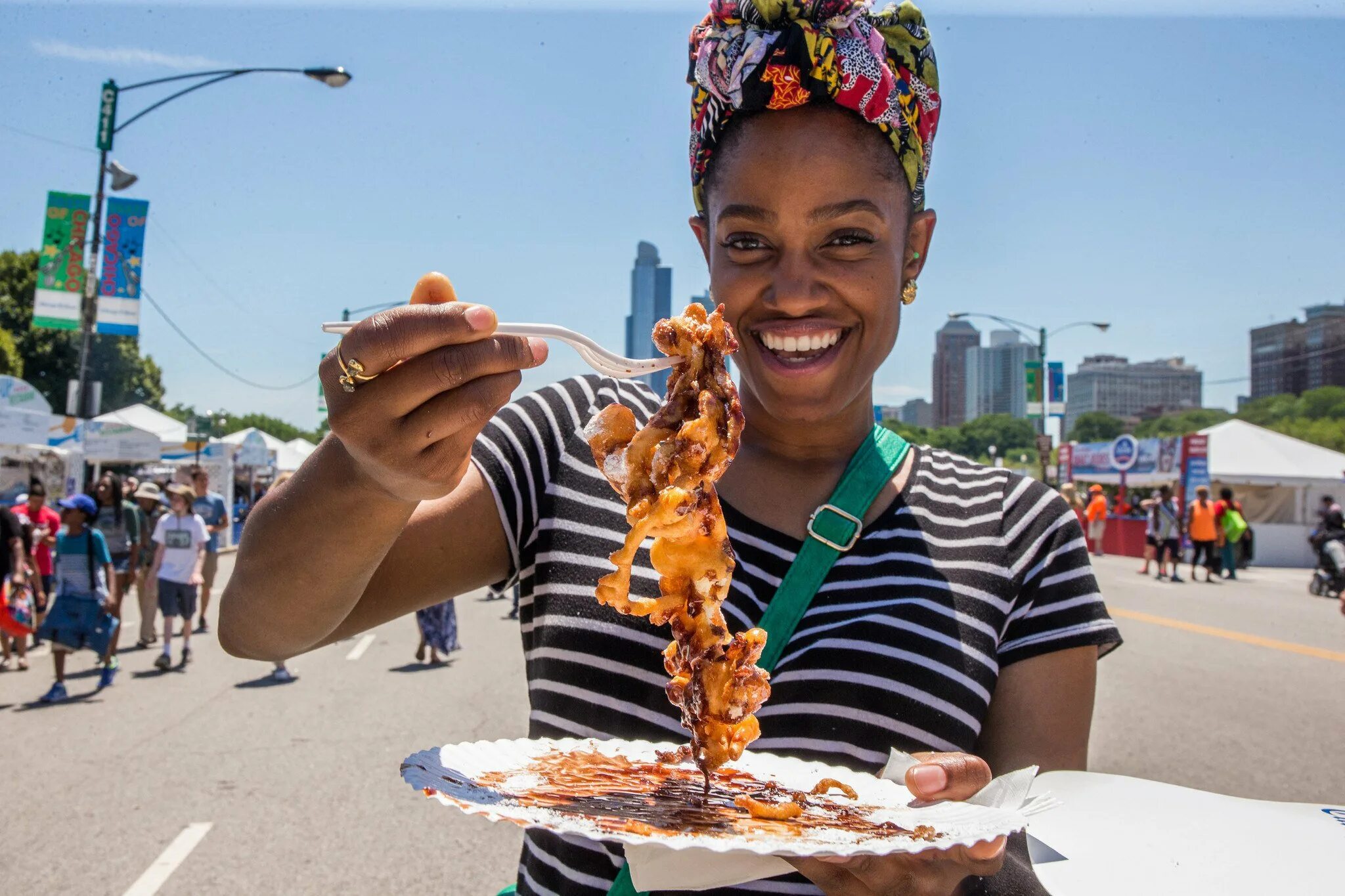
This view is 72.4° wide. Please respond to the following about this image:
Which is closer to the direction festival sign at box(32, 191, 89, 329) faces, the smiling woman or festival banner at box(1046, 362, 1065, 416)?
the smiling woman

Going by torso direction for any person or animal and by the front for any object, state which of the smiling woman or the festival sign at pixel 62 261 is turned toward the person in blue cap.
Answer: the festival sign

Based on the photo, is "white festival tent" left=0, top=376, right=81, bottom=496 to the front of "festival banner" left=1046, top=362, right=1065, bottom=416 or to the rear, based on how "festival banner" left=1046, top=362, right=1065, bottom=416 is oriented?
to the front

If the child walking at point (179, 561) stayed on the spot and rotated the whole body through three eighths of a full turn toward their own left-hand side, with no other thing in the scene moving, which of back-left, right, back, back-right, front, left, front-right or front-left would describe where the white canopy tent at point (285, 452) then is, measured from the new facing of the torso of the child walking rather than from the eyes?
front-left

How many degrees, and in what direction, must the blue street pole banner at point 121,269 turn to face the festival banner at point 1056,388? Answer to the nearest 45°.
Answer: approximately 90° to its left

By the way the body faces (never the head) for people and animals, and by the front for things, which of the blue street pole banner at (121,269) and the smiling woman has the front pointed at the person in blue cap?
the blue street pole banner

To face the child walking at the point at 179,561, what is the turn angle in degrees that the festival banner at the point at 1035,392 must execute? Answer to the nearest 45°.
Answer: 0° — it already faces them
